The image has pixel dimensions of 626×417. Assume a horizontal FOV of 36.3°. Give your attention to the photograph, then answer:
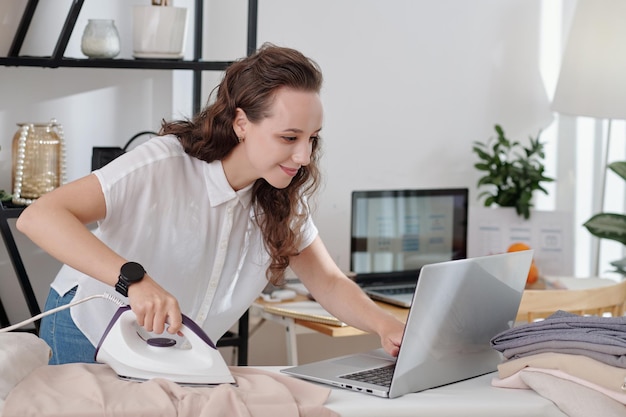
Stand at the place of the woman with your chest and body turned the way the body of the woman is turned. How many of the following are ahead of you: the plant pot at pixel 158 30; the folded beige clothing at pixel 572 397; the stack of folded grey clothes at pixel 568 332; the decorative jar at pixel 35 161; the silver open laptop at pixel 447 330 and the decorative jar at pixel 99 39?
3

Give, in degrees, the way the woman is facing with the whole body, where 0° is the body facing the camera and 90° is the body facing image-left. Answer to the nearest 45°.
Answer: approximately 315°

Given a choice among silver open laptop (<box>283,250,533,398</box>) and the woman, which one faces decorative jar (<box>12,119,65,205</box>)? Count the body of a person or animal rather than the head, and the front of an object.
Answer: the silver open laptop

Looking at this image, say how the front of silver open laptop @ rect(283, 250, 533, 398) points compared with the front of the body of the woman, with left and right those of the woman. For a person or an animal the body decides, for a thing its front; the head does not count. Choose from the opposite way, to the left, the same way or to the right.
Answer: the opposite way

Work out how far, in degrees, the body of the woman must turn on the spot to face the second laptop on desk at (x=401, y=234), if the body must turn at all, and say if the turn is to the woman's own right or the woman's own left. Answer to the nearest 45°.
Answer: approximately 90° to the woman's own left

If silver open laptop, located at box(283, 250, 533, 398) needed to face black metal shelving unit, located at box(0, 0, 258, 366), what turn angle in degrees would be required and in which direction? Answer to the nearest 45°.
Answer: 0° — it already faces it

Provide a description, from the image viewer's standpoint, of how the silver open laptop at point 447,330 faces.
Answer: facing away from the viewer and to the left of the viewer

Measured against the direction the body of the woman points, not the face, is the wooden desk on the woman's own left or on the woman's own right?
on the woman's own left

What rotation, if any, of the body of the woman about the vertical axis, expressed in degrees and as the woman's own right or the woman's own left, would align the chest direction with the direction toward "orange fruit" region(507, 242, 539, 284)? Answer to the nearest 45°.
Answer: approximately 90° to the woman's own left

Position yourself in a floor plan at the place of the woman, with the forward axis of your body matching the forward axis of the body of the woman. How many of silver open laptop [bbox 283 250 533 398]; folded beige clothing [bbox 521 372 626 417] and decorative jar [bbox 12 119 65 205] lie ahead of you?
2
